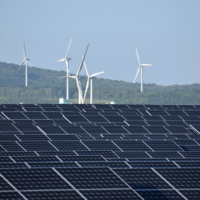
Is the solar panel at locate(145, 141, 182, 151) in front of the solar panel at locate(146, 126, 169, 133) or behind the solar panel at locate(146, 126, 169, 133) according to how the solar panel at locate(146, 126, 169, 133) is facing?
in front

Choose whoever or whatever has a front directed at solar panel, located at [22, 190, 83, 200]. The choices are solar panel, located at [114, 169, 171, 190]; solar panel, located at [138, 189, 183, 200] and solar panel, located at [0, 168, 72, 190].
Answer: solar panel, located at [0, 168, 72, 190]

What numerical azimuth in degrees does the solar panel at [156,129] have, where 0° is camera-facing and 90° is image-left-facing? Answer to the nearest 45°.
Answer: approximately 315°

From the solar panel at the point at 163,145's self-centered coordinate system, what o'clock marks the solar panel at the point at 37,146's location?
the solar panel at the point at 37,146 is roughly at 4 o'clock from the solar panel at the point at 163,145.

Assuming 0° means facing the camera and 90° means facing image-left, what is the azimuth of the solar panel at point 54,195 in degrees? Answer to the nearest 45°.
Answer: approximately 315°

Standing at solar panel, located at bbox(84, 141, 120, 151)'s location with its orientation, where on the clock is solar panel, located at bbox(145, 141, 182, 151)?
solar panel, located at bbox(145, 141, 182, 151) is roughly at 10 o'clock from solar panel, located at bbox(84, 141, 120, 151).

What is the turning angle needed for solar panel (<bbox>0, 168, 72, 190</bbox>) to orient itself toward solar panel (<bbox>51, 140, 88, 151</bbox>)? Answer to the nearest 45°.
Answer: approximately 135° to its left

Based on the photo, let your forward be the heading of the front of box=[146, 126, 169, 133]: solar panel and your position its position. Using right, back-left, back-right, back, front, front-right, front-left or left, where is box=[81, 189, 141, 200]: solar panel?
front-right

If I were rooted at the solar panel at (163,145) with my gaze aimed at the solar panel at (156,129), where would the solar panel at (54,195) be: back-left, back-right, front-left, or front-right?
back-left

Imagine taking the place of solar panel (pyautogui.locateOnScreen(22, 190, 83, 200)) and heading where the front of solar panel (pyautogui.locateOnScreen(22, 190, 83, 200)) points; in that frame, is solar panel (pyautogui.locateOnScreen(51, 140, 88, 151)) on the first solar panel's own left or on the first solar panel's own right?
on the first solar panel's own left

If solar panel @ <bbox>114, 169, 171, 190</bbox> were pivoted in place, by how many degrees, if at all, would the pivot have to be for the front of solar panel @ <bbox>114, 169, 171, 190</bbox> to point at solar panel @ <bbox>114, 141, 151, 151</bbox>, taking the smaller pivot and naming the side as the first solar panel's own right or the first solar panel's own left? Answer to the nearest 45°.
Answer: approximately 135° to the first solar panel's own left
